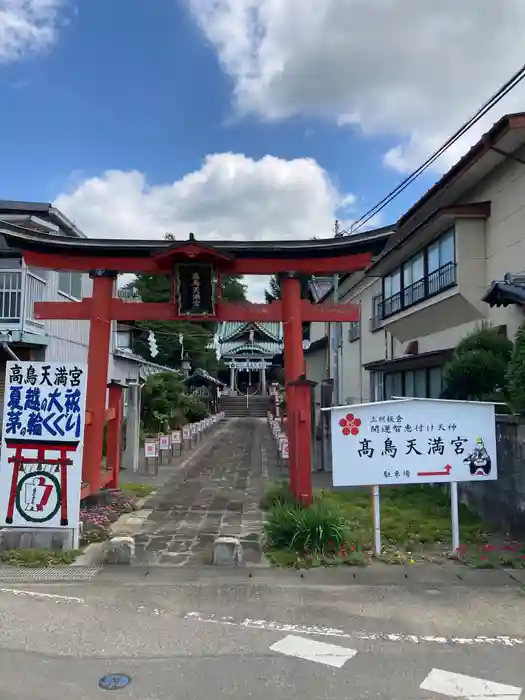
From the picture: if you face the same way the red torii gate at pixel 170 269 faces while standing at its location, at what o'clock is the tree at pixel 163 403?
The tree is roughly at 6 o'clock from the red torii gate.

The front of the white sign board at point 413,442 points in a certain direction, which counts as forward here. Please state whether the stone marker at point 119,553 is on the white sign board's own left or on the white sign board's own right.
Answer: on the white sign board's own right

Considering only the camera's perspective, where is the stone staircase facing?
facing the viewer

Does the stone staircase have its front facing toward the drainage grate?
yes

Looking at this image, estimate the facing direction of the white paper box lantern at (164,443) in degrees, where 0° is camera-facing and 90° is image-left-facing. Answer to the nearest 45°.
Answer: approximately 0°

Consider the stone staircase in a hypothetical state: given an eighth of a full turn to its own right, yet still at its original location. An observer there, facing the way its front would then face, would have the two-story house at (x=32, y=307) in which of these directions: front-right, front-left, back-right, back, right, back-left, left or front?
front-left

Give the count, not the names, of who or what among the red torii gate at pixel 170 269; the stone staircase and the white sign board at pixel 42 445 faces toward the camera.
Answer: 3

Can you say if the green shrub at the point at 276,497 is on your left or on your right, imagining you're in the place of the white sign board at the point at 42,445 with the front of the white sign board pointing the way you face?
on your left

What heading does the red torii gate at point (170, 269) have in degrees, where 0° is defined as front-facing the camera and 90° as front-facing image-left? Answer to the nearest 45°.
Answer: approximately 0°
